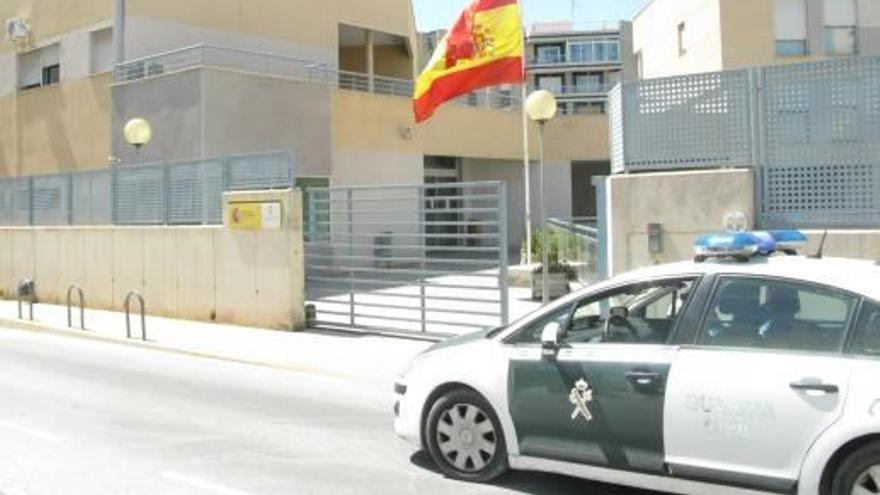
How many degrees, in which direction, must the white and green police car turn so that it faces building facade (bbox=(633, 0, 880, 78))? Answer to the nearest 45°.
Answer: approximately 90° to its right

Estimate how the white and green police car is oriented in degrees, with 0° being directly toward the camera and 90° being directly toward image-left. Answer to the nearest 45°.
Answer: approximately 90°

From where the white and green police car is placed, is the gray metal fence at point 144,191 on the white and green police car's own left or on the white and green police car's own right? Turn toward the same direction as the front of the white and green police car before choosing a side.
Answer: on the white and green police car's own right

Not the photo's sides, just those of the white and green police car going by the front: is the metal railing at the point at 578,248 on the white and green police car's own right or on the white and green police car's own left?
on the white and green police car's own right

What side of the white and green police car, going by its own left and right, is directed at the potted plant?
right

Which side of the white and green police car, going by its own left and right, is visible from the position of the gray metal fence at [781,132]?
right

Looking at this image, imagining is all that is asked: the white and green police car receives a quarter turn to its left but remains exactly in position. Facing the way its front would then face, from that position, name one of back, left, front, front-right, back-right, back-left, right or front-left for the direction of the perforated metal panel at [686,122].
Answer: back
